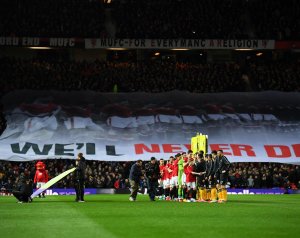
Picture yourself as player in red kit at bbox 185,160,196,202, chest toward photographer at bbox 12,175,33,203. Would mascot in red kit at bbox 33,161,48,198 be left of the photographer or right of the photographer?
right

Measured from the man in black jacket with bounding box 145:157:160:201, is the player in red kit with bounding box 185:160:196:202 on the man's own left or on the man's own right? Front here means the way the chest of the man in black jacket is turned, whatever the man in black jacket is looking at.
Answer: on the man's own left
